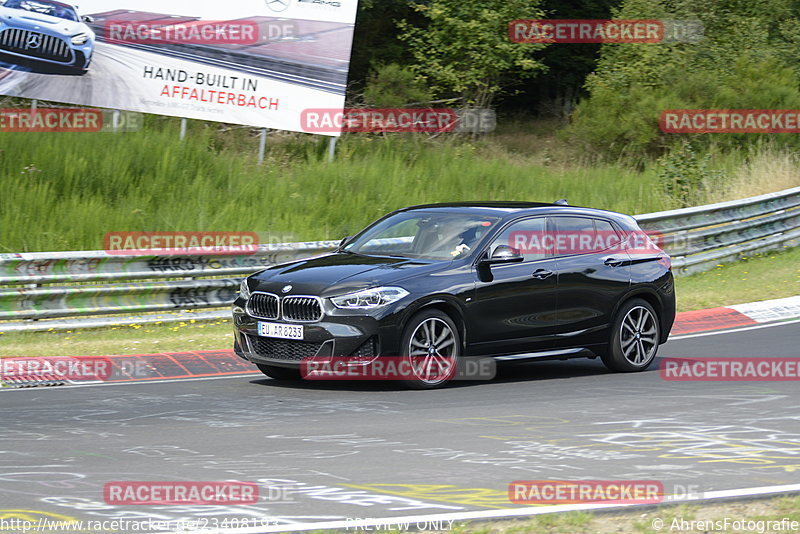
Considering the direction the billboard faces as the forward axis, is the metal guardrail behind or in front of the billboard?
in front

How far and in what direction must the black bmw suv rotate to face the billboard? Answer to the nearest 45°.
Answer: approximately 90° to its right

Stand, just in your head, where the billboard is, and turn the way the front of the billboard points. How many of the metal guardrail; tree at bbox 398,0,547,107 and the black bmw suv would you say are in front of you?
2

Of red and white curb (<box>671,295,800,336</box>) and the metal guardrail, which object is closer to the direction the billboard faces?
the metal guardrail

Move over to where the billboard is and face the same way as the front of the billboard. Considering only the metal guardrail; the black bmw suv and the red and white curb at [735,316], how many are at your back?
0

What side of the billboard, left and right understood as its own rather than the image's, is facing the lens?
front

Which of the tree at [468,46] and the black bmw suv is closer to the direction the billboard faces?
the black bmw suv

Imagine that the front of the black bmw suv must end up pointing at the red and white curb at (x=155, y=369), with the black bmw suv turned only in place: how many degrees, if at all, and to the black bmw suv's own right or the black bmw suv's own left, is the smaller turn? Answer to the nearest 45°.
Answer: approximately 45° to the black bmw suv's own right

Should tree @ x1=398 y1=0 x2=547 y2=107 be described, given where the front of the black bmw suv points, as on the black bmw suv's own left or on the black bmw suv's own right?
on the black bmw suv's own right

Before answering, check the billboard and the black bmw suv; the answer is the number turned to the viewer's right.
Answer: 0

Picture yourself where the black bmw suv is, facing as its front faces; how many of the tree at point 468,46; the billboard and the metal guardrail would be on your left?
0

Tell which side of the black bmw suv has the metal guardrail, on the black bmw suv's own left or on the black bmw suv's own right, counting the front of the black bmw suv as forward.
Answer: on the black bmw suv's own right

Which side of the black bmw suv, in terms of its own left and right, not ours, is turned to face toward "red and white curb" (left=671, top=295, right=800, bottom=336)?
back

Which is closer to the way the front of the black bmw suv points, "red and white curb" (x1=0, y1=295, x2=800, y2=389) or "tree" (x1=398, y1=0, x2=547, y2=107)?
the red and white curb

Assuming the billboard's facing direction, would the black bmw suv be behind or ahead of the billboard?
ahead

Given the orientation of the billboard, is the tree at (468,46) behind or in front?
behind
